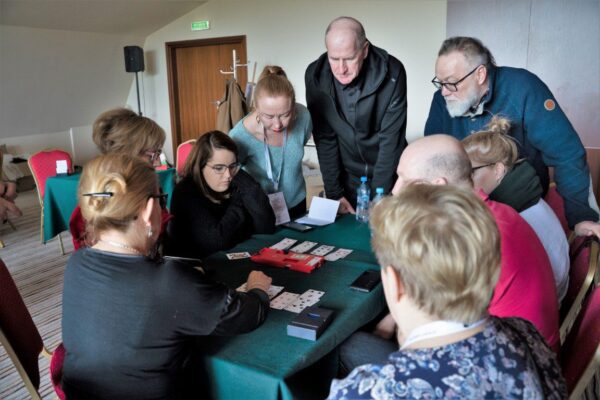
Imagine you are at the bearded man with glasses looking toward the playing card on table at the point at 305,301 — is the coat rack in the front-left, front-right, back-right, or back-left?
back-right

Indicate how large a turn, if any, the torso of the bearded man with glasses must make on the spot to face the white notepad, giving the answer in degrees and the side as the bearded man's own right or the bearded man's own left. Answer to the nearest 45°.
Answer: approximately 45° to the bearded man's own right

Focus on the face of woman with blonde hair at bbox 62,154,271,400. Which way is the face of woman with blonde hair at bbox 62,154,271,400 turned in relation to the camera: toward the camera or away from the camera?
away from the camera

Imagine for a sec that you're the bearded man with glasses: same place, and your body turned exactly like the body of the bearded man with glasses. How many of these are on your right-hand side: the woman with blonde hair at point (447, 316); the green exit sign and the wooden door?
2

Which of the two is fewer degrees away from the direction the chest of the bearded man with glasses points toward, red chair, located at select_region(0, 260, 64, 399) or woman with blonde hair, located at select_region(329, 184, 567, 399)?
the red chair

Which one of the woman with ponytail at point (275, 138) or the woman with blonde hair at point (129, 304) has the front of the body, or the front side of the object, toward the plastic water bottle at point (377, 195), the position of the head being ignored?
the woman with blonde hair

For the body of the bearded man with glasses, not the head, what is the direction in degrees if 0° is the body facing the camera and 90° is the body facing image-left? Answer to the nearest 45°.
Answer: approximately 45°

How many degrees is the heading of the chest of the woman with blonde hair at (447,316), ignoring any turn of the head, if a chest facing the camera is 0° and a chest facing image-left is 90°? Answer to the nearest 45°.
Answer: approximately 135°

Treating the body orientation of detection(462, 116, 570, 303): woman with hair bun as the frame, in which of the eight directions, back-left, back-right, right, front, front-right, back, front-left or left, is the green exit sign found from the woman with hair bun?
front-right

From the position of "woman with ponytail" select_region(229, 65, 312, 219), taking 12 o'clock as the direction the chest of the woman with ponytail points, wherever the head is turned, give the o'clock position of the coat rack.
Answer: The coat rack is roughly at 6 o'clock from the woman with ponytail.

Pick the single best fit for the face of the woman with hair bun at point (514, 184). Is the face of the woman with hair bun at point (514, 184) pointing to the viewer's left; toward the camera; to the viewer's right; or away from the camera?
to the viewer's left

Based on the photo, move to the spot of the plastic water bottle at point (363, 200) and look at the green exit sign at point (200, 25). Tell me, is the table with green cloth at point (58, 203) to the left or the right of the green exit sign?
left

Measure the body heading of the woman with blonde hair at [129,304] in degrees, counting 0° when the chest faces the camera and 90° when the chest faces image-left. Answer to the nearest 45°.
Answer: approximately 225°
